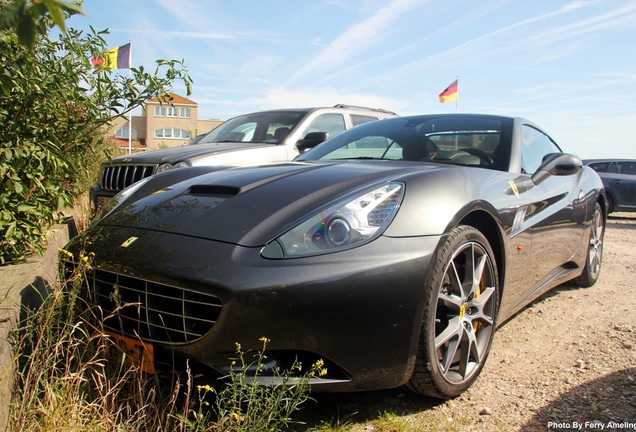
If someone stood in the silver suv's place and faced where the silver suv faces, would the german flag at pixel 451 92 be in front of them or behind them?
behind

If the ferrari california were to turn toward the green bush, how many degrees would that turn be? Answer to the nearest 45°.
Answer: approximately 45° to its right

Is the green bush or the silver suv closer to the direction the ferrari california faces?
the green bush

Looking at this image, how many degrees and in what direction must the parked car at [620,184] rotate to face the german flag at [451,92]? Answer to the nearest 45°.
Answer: approximately 135° to its left

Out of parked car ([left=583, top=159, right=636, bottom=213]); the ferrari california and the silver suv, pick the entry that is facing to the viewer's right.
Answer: the parked car

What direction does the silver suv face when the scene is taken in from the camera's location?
facing the viewer and to the left of the viewer

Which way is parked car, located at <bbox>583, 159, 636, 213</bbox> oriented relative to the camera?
to the viewer's right

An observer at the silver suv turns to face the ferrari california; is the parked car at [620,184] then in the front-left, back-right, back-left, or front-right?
back-left

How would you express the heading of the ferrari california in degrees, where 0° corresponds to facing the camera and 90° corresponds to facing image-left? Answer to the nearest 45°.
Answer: approximately 45°

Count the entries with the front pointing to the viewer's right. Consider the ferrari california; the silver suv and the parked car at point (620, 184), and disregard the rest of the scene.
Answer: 1

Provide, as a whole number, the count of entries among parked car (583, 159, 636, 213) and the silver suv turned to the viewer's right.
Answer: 1
